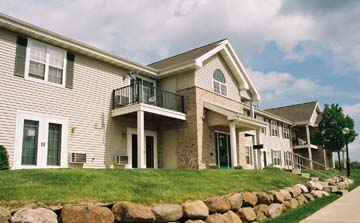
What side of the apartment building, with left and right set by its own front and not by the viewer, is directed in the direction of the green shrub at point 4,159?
right

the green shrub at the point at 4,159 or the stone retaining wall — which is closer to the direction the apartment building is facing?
the stone retaining wall

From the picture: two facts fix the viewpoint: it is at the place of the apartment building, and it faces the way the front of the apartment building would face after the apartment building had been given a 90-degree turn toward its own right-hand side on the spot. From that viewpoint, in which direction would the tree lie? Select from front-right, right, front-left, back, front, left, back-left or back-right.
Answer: back

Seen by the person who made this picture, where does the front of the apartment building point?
facing the viewer and to the right of the viewer
